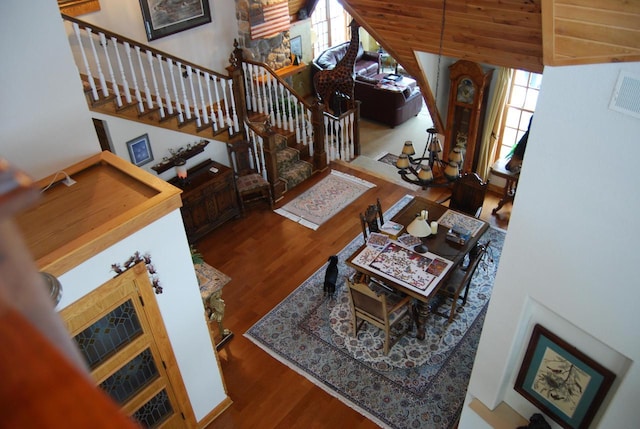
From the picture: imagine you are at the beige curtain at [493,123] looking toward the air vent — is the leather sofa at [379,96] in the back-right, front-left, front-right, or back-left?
back-right

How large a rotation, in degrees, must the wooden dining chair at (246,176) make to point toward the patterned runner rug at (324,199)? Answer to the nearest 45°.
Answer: approximately 45° to its left

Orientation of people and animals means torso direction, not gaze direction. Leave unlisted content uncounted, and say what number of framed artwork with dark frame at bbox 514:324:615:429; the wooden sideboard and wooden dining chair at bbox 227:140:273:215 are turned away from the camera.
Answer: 0

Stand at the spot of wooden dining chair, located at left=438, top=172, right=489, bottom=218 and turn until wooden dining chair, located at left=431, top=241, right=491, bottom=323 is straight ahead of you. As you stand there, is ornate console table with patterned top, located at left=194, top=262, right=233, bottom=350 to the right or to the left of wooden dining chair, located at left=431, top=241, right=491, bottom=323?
right

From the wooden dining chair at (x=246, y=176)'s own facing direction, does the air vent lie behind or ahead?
ahead

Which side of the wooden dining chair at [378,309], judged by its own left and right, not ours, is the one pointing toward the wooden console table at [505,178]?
front

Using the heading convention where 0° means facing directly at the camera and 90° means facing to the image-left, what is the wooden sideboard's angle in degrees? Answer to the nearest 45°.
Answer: approximately 315°

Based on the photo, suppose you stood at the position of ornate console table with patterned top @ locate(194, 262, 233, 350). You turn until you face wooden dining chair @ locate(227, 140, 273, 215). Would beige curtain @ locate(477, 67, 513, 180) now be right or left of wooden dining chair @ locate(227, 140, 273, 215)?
right

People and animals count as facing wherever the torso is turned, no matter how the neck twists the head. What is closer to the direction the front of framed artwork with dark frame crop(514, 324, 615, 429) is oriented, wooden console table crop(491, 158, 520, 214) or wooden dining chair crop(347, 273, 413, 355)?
the wooden dining chair

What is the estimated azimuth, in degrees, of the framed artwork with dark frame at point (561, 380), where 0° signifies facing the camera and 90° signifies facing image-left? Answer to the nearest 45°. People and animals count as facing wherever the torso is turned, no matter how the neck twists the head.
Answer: approximately 45°

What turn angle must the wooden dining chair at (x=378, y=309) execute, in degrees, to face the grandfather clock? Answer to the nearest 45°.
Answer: approximately 45° to its left

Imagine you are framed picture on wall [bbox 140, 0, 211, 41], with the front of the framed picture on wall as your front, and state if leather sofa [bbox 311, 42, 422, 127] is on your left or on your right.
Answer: on your left

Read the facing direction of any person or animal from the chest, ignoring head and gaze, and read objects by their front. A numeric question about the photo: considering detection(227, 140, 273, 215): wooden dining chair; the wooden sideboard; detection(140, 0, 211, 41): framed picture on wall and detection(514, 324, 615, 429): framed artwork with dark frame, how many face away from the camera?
0

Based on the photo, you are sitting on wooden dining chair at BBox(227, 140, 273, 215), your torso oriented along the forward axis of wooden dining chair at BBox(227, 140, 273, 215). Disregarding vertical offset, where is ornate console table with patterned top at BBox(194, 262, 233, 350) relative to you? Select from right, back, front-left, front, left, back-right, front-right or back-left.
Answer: front-right
